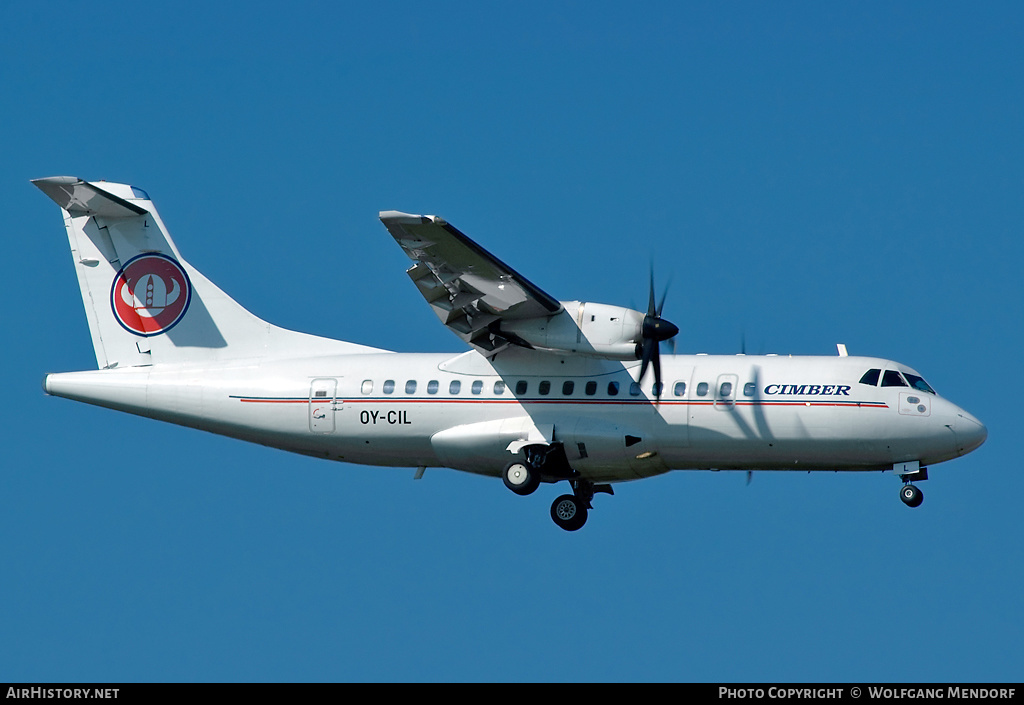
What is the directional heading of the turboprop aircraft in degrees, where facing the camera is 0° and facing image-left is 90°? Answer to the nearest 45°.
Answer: approximately 270°
